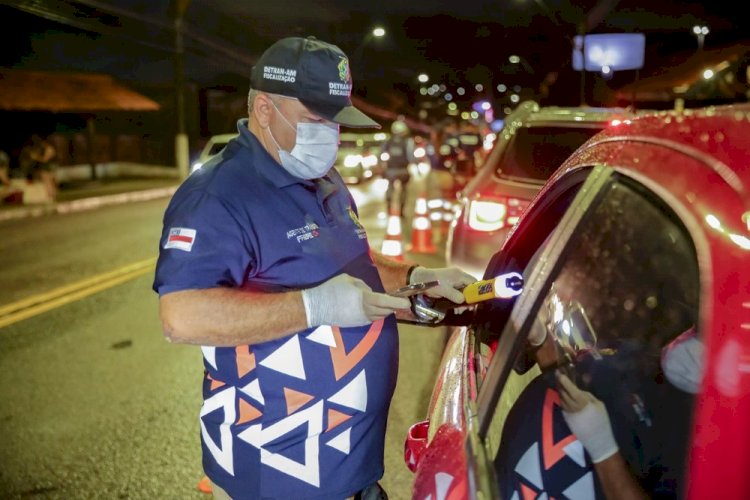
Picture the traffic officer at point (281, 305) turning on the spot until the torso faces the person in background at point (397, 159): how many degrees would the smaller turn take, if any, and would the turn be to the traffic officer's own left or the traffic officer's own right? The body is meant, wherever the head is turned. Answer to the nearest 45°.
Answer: approximately 135° to the traffic officer's own left

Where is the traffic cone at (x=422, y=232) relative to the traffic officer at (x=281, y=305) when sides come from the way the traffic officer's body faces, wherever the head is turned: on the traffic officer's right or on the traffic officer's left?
on the traffic officer's left

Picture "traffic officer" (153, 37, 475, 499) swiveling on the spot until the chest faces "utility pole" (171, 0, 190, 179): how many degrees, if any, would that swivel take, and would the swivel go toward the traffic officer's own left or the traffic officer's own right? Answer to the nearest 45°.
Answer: approximately 135° to the traffic officer's own left

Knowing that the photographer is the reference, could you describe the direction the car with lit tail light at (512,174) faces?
facing away from the viewer

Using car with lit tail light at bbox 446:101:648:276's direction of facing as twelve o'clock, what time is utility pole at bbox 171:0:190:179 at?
The utility pole is roughly at 11 o'clock from the car with lit tail light.

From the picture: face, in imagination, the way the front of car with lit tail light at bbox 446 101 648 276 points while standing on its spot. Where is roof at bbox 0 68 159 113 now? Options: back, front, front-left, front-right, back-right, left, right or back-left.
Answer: front-left

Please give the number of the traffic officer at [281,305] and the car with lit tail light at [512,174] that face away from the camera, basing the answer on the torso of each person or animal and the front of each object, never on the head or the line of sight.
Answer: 1

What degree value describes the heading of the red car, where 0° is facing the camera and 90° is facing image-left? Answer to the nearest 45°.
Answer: approximately 135°

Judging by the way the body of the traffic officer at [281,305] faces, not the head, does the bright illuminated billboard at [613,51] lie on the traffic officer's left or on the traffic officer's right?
on the traffic officer's left

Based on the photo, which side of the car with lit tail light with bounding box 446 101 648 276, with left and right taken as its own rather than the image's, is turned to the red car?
back
